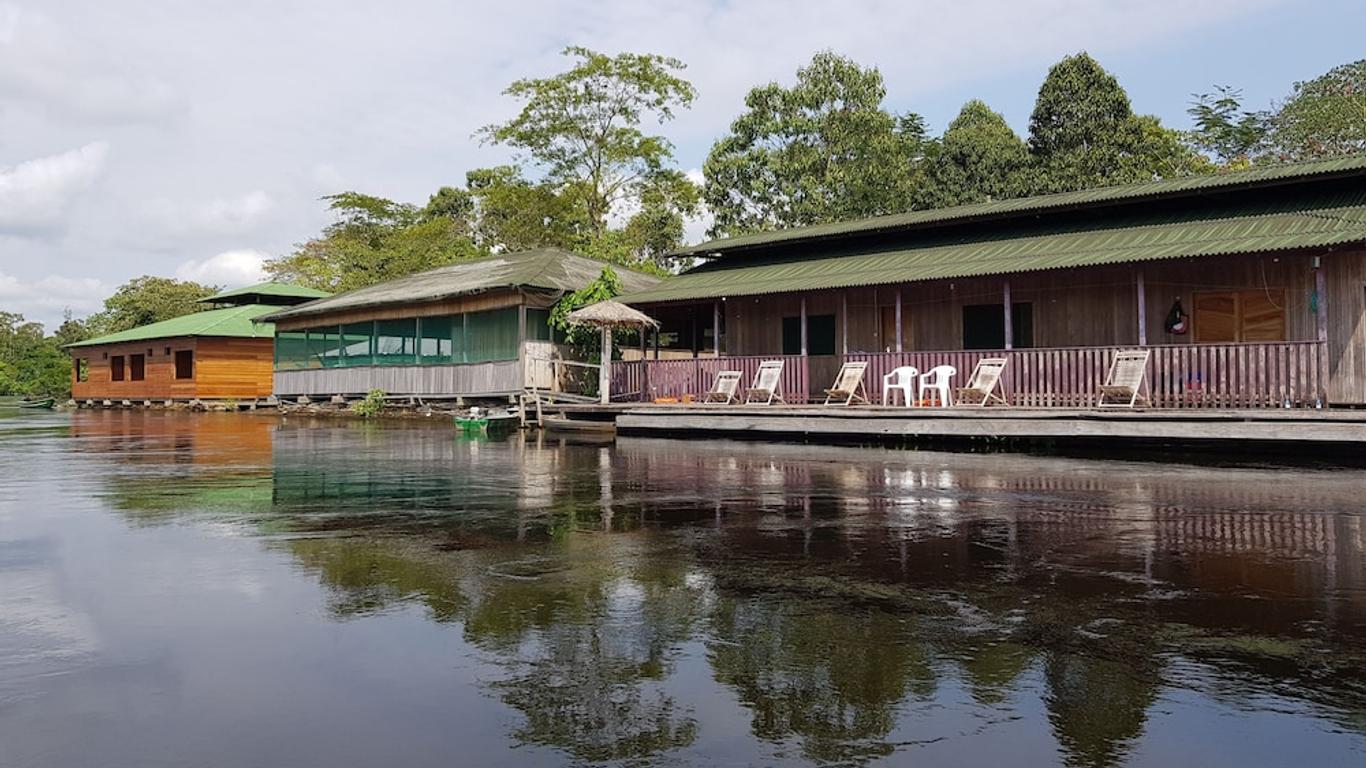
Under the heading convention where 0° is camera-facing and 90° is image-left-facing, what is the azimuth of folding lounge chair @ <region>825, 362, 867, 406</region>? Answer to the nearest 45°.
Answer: approximately 45°

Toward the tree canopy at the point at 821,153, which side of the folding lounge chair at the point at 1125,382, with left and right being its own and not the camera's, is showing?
right

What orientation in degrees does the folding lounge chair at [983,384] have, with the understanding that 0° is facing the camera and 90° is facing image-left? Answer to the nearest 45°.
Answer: approximately 45°

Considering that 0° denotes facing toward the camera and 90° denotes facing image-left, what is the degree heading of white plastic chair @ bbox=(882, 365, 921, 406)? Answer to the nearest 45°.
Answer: approximately 45°

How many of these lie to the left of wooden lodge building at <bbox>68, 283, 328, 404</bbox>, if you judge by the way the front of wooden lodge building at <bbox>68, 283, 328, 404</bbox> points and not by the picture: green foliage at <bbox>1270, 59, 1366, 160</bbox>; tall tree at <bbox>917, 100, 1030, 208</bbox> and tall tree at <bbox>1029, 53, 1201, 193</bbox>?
3

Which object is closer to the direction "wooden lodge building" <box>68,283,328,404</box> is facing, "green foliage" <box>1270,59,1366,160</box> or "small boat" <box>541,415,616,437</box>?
the small boat

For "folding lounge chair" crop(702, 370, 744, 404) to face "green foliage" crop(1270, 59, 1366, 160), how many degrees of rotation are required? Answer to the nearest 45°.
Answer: approximately 180°

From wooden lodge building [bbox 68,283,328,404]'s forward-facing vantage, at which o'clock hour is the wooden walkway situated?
The wooden walkway is roughly at 10 o'clock from the wooden lodge building.

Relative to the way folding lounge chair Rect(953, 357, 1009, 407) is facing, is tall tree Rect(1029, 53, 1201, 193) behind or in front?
behind

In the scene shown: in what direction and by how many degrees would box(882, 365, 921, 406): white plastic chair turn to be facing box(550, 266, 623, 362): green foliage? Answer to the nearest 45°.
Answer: approximately 90° to its right

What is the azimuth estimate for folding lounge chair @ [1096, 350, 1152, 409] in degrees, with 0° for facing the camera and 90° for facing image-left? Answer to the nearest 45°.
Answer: approximately 45°

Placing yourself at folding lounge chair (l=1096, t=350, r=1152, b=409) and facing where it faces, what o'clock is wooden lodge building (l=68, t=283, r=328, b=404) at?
The wooden lodge building is roughly at 2 o'clock from the folding lounge chair.

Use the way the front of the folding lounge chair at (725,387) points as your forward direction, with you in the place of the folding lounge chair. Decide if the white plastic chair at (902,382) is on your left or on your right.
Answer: on your left
